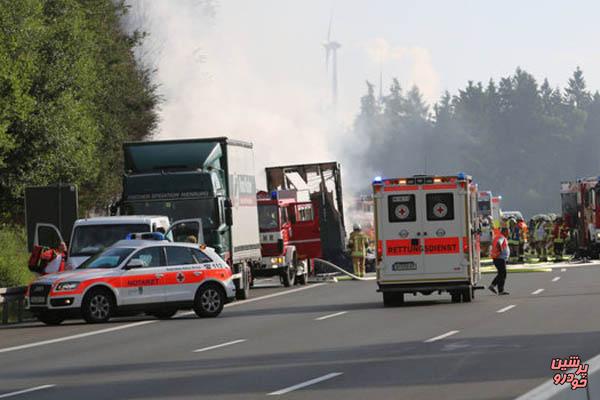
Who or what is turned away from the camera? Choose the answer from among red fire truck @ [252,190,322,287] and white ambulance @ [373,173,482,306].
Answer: the white ambulance

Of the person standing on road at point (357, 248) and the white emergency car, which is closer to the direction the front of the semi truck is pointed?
the white emergency car

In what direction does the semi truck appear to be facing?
toward the camera

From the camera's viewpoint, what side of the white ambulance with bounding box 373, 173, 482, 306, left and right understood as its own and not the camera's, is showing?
back

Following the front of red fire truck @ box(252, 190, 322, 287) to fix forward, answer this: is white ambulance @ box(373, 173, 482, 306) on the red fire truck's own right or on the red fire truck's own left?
on the red fire truck's own left
